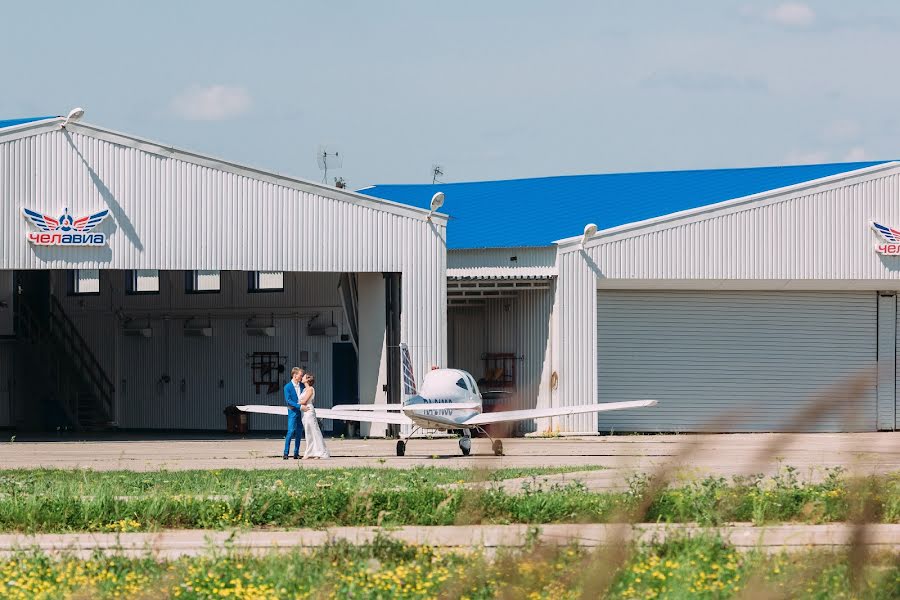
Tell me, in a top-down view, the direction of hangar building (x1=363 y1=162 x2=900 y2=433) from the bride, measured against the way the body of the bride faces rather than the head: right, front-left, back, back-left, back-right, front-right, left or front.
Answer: back-right

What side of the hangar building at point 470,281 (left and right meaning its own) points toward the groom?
front

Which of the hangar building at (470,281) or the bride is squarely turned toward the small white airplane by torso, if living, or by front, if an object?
the hangar building

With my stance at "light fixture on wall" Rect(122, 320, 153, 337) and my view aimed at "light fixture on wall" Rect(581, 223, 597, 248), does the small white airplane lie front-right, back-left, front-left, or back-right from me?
front-right

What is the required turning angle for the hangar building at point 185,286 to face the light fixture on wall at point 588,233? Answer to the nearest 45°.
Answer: approximately 90° to its left

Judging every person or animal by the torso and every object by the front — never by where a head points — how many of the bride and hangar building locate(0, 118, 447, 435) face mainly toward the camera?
1

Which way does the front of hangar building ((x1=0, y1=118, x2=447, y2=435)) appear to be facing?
toward the camera

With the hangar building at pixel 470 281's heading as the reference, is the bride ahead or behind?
ahead

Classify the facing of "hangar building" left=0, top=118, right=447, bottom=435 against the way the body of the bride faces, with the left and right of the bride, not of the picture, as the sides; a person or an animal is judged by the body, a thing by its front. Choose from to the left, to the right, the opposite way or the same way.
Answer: to the left

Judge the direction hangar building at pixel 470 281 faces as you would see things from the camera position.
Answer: facing the viewer
